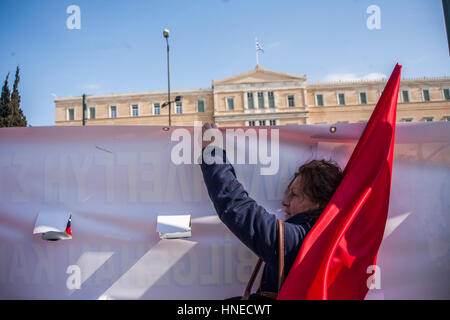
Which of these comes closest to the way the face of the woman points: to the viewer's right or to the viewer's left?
to the viewer's left

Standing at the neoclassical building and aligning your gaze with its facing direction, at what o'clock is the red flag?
The red flag is roughly at 12 o'clock from the neoclassical building.

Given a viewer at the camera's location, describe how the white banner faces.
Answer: facing away from the viewer

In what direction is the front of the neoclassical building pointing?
toward the camera

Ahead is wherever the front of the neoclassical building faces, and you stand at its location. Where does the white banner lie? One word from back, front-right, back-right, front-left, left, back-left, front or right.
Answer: front

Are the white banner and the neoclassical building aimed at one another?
yes

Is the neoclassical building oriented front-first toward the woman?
yes
